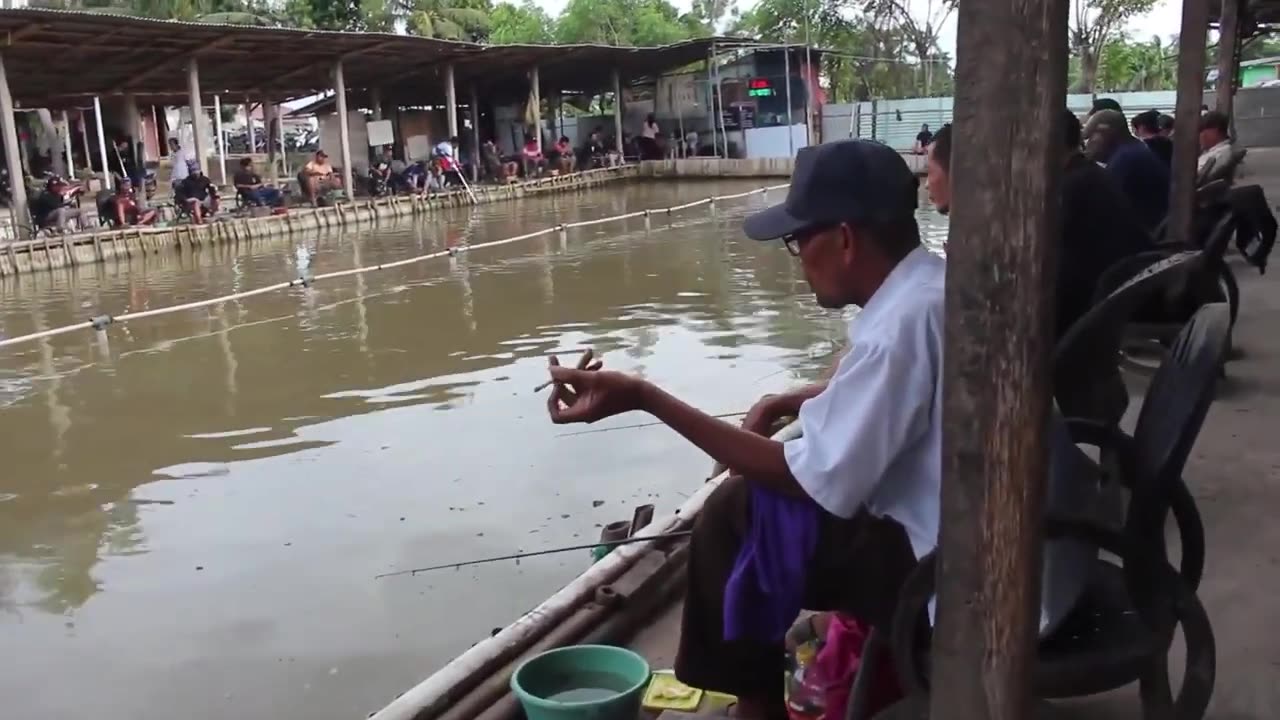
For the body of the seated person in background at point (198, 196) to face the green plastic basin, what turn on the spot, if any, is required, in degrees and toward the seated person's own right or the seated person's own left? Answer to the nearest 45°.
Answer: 0° — they already face it

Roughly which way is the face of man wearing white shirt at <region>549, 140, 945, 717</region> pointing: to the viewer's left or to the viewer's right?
to the viewer's left

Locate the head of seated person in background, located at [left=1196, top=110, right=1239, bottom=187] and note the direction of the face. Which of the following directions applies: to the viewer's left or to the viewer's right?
to the viewer's left

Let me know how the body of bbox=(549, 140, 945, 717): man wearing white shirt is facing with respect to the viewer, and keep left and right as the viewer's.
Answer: facing to the left of the viewer

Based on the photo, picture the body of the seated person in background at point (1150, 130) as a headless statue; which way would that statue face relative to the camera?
to the viewer's left

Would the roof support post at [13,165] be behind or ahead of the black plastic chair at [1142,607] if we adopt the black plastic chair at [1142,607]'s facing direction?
ahead

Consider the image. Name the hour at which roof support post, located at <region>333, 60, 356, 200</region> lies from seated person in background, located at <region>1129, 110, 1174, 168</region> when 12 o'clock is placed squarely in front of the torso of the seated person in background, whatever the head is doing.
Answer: The roof support post is roughly at 1 o'clock from the seated person in background.

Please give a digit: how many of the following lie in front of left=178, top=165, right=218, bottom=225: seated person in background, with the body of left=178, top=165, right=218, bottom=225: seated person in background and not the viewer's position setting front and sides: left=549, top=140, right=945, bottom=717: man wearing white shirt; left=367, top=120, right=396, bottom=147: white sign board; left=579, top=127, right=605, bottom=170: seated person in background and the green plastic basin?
2

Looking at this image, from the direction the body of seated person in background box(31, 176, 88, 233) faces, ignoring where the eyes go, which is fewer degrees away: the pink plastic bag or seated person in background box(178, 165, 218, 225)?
the pink plastic bag

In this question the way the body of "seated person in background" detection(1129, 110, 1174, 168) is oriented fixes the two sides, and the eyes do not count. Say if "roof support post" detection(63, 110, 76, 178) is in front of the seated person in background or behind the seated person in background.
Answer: in front

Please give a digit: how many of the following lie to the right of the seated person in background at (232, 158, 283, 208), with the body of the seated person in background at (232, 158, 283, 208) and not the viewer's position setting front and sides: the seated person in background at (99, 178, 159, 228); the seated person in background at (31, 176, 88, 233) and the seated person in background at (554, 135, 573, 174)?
2

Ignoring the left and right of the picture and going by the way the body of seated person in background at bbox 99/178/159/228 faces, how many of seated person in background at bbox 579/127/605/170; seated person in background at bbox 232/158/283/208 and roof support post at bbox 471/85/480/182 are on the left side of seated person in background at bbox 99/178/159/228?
3

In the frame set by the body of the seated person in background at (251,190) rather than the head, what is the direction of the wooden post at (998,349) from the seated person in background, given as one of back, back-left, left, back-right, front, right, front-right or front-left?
front-right

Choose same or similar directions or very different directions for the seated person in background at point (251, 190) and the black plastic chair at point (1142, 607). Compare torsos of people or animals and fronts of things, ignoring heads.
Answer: very different directions

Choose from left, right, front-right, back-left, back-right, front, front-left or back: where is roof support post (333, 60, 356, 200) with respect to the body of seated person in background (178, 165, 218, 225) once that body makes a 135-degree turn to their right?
right
